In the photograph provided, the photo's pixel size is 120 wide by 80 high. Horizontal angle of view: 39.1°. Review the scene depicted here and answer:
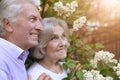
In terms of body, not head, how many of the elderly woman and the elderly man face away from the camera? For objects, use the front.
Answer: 0

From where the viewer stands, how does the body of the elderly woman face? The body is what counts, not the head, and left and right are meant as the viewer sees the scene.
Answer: facing the viewer and to the right of the viewer

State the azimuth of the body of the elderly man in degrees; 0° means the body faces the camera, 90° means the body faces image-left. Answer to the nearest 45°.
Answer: approximately 270°

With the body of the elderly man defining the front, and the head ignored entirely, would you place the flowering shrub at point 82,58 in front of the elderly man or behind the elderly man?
in front

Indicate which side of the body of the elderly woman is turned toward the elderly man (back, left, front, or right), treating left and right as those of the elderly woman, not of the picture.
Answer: right
